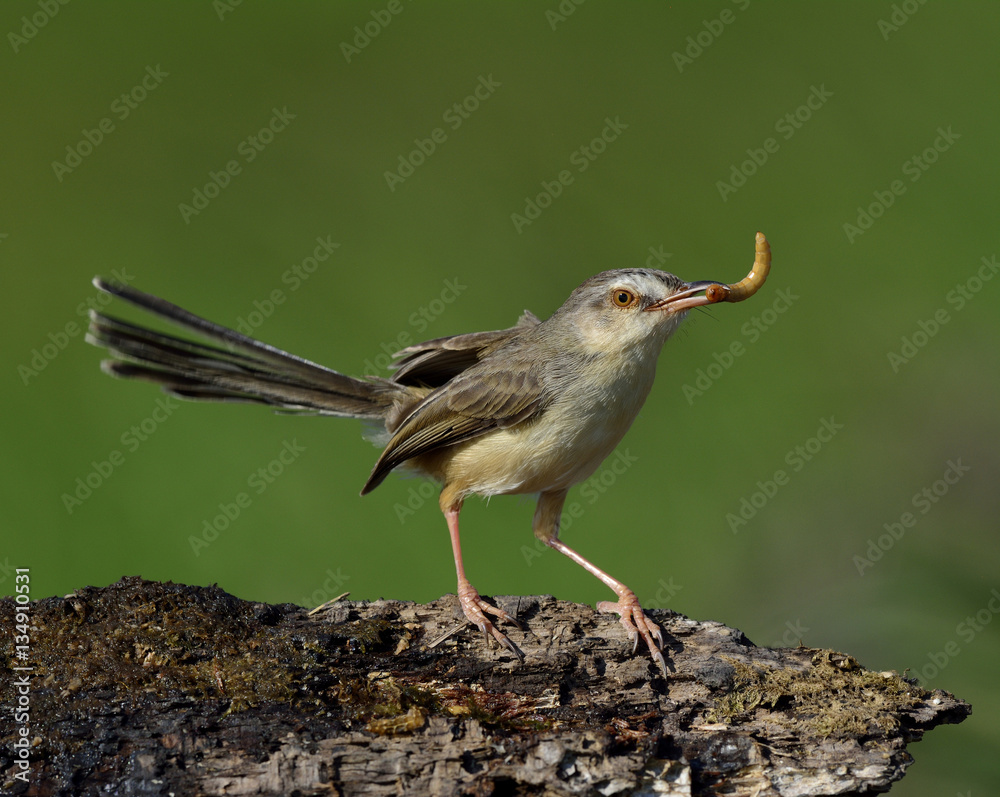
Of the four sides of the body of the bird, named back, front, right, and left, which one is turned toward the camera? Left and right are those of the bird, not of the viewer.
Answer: right
